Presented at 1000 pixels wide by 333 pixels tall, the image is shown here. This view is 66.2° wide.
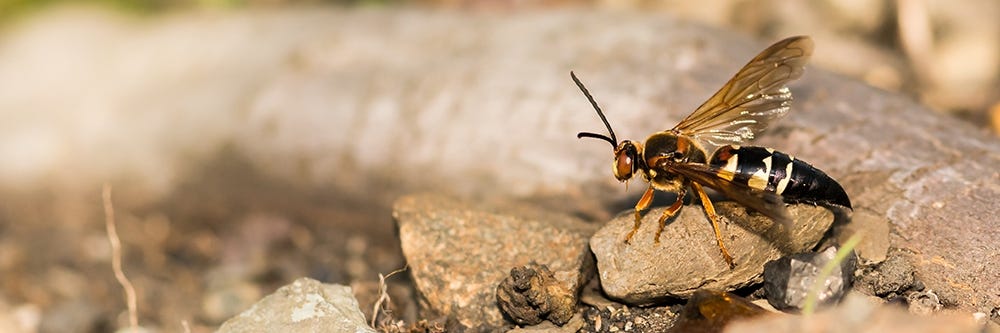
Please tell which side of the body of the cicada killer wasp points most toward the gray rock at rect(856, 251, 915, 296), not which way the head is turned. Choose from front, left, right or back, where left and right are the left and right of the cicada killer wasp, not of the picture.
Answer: back

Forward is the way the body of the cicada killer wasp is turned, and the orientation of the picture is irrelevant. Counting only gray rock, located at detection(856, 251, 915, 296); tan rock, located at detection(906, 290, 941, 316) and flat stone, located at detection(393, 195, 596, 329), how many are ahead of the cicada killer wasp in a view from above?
1

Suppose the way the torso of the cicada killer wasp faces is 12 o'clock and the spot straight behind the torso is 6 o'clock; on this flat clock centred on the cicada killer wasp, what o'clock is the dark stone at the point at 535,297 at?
The dark stone is roughly at 11 o'clock from the cicada killer wasp.

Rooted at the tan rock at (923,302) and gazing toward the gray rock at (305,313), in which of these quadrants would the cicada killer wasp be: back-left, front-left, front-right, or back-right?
front-right

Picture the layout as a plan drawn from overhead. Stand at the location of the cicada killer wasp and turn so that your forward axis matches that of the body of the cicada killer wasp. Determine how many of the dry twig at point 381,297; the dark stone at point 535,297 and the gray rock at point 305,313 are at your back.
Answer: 0

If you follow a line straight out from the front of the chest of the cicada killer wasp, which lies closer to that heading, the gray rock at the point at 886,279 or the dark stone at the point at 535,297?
the dark stone

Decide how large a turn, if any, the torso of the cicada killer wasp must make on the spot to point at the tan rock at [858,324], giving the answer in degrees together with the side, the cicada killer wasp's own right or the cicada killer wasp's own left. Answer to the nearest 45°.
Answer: approximately 90° to the cicada killer wasp's own left

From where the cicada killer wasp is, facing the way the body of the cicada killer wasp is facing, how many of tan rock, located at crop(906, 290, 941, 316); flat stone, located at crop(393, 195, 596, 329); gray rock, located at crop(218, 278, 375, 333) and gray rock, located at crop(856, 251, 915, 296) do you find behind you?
2

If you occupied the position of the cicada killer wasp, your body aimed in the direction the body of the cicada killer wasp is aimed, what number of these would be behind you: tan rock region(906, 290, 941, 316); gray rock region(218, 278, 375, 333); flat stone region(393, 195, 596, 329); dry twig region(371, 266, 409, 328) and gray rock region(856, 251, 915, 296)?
2

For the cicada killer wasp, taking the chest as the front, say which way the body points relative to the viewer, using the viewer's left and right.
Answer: facing to the left of the viewer

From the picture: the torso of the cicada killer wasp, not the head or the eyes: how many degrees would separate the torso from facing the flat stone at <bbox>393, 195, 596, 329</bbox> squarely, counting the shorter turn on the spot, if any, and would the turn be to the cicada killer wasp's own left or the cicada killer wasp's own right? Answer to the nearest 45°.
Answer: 0° — it already faces it
